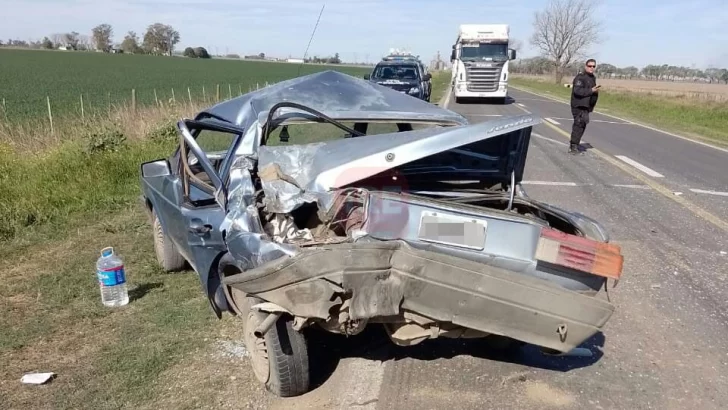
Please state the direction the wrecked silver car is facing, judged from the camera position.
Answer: facing away from the viewer and to the left of the viewer

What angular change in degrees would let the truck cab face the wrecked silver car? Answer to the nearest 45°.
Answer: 0° — it already faces it

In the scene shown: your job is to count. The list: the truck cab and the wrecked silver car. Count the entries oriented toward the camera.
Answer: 1

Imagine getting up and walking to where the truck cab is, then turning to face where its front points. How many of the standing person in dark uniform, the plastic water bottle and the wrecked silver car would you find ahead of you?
3

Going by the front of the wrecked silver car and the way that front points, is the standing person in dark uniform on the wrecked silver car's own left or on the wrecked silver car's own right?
on the wrecked silver car's own right

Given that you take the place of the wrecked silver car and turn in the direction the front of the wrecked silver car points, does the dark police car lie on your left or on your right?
on your right

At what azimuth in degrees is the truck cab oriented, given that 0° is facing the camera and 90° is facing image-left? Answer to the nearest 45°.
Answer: approximately 0°

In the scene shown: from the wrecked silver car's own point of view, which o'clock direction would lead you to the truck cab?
The truck cab is roughly at 2 o'clock from the wrecked silver car.
